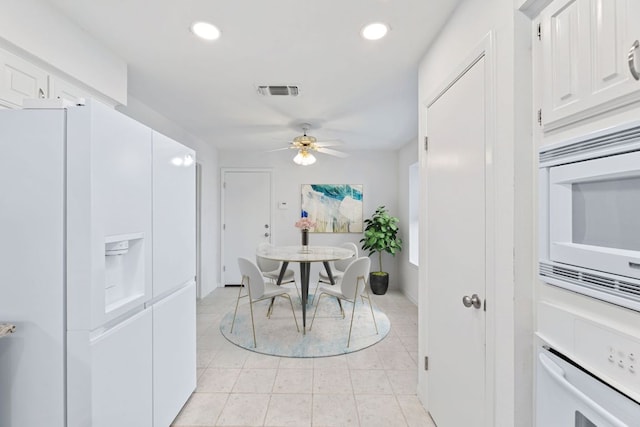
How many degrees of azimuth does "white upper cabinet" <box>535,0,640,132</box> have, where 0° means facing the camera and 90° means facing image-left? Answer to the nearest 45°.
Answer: approximately 45°

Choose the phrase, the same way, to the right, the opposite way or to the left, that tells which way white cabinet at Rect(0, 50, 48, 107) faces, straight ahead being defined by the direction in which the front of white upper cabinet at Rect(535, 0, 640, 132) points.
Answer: the opposite way

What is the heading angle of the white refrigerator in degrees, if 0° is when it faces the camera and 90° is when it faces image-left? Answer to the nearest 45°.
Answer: approximately 315°

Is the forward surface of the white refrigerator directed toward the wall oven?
yes

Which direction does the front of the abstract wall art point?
toward the camera
